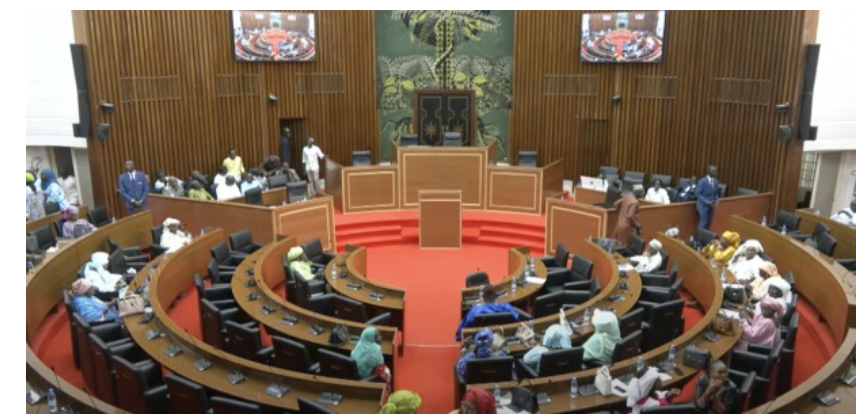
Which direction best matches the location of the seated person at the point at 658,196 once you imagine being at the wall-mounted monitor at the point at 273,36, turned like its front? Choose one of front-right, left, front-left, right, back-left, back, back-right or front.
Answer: front-left

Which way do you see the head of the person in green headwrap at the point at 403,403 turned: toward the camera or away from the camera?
away from the camera

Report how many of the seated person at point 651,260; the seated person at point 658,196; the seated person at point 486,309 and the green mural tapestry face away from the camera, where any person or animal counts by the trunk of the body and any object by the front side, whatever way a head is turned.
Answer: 1

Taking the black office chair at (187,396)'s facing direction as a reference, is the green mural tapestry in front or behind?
in front

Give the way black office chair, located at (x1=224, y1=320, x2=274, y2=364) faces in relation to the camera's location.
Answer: facing away from the viewer and to the right of the viewer

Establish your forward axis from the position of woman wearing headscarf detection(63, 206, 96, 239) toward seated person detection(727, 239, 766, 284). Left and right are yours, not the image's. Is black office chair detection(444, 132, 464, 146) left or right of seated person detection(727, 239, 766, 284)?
left

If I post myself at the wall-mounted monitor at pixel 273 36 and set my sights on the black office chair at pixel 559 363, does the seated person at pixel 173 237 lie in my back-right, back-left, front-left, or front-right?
front-right

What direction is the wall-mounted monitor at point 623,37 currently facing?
toward the camera

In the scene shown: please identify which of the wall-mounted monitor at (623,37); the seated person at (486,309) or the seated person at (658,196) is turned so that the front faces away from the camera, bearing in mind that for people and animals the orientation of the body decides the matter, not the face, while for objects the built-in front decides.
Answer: the seated person at (486,309)

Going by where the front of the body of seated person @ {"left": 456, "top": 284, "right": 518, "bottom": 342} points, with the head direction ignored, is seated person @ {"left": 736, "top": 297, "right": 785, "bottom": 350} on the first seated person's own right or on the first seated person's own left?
on the first seated person's own right

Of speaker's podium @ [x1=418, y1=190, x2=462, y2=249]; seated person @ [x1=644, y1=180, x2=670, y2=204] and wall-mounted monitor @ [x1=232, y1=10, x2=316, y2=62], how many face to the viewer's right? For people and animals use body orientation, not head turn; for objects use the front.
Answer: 0

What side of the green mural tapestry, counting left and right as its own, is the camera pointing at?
front

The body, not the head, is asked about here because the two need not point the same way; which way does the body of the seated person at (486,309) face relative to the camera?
away from the camera

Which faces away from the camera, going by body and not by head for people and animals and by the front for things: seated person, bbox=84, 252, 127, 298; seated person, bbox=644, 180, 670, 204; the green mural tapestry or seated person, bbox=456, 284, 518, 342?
seated person, bbox=456, 284, 518, 342

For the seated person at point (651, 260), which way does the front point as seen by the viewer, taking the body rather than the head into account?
to the viewer's left

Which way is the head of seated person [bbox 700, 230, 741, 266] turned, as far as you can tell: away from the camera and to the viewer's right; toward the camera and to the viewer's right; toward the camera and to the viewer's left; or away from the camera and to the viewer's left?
toward the camera and to the viewer's left

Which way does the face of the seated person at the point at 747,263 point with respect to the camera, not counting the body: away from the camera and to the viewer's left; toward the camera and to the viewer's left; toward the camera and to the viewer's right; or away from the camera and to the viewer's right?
toward the camera and to the viewer's left

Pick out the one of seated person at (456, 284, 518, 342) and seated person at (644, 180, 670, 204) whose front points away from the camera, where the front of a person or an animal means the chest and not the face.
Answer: seated person at (456, 284, 518, 342)
